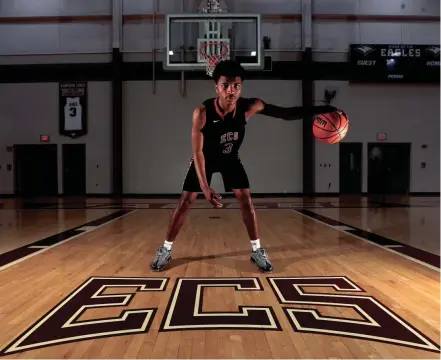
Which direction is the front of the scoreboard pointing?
toward the camera

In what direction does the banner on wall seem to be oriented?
toward the camera

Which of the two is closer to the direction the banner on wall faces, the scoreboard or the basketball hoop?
the basketball hoop

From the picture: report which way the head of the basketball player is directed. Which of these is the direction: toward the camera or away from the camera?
toward the camera

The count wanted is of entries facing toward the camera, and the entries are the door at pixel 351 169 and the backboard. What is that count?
2

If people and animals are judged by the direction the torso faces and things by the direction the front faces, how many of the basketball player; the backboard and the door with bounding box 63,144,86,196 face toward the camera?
3

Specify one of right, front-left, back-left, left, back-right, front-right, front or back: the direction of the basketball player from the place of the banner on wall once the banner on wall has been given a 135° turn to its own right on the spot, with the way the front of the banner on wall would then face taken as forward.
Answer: back-left

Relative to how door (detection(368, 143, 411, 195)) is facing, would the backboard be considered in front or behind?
in front

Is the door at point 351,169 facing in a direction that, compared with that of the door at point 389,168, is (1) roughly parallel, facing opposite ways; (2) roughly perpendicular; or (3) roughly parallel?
roughly parallel

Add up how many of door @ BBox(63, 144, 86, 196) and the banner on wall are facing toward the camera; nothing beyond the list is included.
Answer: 2
